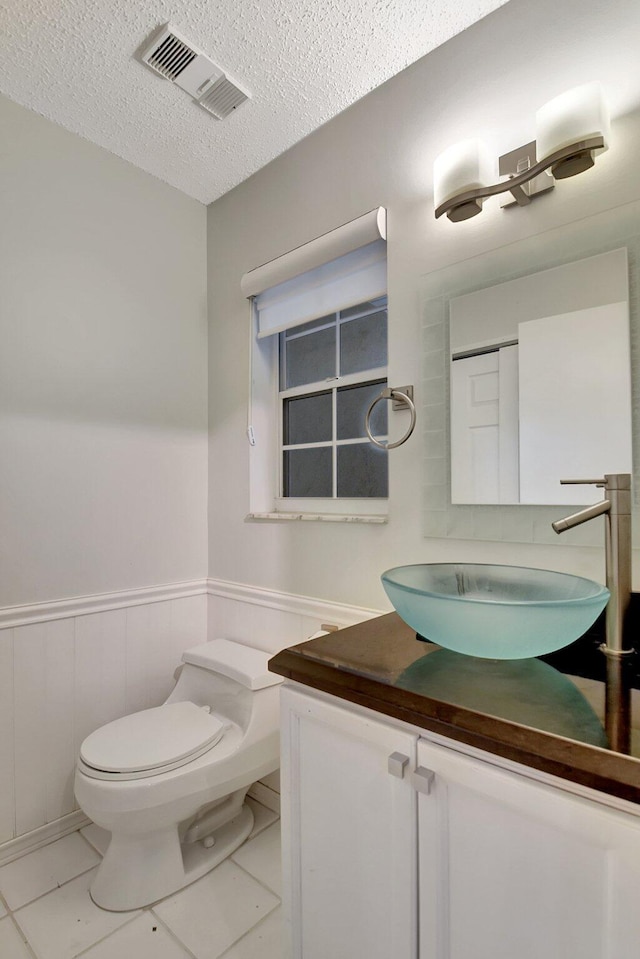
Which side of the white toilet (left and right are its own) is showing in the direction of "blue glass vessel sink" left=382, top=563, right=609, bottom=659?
left

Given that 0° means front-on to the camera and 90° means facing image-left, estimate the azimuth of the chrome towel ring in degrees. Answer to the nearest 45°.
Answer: approximately 45°

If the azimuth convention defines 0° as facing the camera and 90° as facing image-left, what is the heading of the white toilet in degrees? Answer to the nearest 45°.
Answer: approximately 45°

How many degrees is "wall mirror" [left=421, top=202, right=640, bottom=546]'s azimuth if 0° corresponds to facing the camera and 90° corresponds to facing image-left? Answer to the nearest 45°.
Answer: approximately 45°
